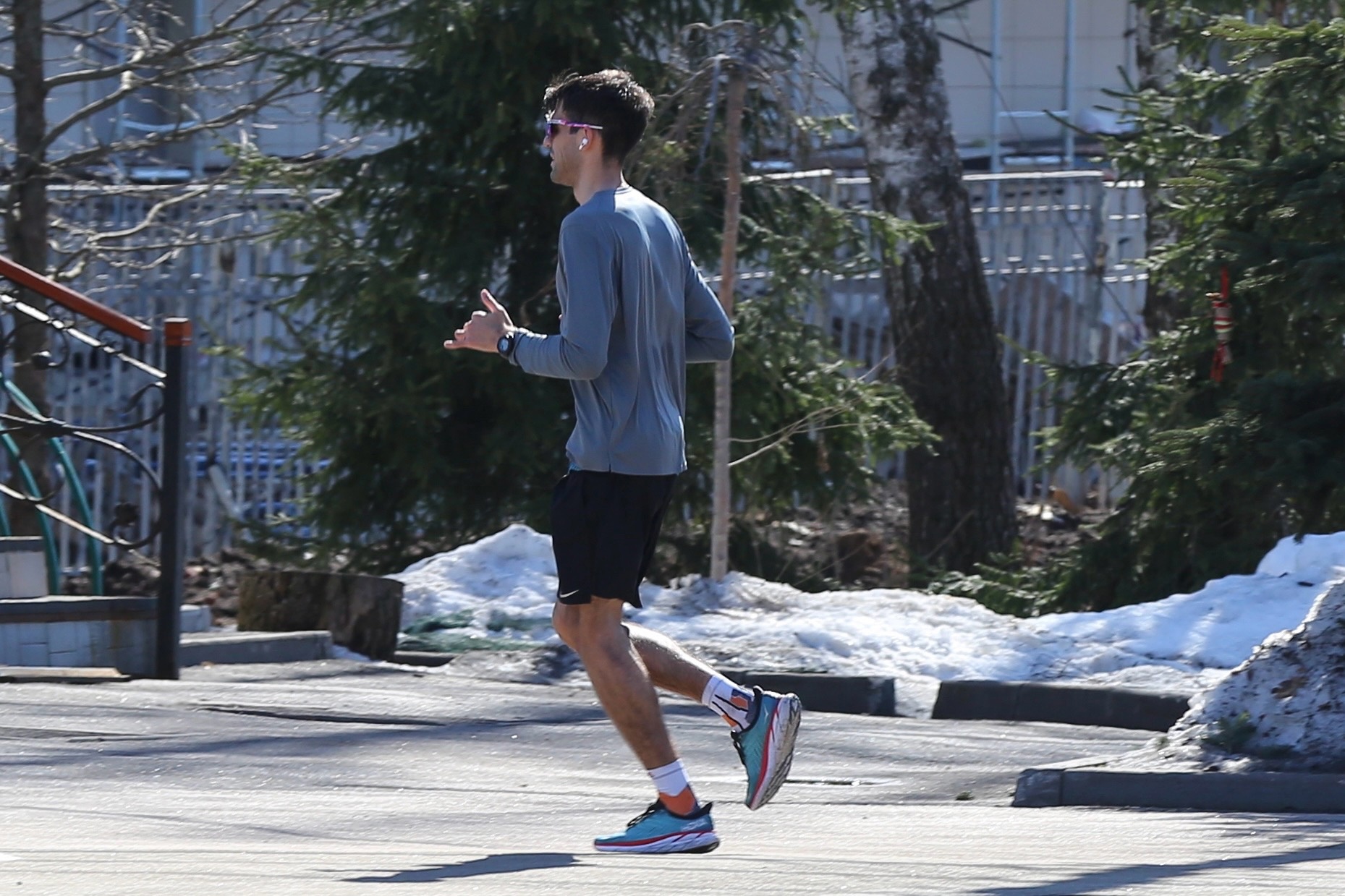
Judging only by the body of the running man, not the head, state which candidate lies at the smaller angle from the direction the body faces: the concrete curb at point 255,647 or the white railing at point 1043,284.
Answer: the concrete curb

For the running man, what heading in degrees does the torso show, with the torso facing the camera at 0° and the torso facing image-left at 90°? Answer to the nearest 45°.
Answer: approximately 90°

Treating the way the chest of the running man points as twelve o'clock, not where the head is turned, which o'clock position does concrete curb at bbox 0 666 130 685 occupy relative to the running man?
The concrete curb is roughly at 2 o'clock from the running man.

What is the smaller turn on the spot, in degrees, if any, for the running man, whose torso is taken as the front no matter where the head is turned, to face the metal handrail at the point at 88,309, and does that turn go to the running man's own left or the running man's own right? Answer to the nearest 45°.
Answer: approximately 45° to the running man's own right

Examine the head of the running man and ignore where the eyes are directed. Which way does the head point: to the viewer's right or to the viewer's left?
to the viewer's left

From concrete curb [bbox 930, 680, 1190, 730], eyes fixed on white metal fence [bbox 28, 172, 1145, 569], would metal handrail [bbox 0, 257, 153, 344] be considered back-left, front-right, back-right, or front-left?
front-left

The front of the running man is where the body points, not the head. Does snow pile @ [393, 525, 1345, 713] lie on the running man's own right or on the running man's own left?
on the running man's own right

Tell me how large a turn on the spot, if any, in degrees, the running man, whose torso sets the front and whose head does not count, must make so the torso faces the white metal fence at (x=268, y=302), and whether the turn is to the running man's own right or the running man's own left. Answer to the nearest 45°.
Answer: approximately 90° to the running man's own right

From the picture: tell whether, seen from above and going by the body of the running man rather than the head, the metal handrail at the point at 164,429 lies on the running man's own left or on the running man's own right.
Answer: on the running man's own right

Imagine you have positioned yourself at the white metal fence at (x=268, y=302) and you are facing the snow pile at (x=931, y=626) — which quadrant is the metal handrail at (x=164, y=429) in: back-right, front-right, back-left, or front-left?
front-right

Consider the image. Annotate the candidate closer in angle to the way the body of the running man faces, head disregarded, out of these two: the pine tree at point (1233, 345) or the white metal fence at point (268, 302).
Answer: the white metal fence

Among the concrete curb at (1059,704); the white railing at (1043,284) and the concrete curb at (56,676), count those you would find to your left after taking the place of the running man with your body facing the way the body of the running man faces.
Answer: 0

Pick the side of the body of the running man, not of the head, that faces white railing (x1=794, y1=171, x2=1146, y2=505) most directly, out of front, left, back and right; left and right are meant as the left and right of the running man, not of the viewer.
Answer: right

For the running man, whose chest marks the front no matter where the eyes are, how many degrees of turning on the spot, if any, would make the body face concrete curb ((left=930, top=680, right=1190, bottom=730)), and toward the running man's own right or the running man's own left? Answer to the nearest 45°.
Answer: approximately 135° to the running man's own right

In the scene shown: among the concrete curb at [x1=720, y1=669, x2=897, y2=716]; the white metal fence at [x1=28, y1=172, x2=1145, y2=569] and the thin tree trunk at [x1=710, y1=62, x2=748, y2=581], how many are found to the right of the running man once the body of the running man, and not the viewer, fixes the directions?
3

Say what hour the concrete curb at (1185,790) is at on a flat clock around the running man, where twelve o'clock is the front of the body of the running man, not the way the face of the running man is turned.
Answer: The concrete curb is roughly at 5 o'clock from the running man.
